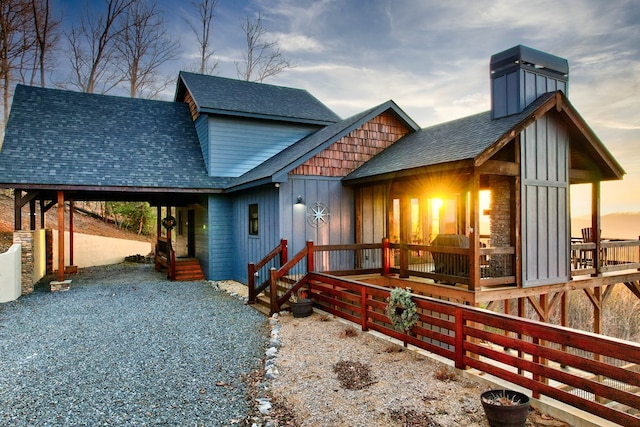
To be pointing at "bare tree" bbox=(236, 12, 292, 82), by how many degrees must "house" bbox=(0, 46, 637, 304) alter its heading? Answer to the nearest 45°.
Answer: approximately 135° to its right

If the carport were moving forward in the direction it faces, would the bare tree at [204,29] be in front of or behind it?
behind

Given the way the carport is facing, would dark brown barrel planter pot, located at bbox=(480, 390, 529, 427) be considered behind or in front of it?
in front

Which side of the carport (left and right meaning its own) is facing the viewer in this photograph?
front

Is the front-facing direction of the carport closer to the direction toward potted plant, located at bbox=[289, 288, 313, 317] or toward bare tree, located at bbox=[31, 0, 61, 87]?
the potted plant

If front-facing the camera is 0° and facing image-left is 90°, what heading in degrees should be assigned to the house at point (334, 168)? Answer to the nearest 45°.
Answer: approximately 45°

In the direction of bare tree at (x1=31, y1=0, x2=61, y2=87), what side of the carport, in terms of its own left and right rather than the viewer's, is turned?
back

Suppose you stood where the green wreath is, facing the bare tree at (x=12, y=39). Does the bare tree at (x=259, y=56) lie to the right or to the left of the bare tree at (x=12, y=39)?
right

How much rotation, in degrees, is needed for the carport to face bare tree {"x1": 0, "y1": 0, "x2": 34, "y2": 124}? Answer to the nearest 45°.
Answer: approximately 180°

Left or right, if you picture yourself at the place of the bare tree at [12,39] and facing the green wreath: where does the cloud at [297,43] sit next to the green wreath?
left

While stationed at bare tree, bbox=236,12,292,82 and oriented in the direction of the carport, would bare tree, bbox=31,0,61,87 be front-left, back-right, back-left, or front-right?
front-right

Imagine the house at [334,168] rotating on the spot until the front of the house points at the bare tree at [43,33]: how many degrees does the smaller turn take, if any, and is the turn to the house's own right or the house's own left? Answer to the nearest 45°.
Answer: approximately 90° to the house's own right

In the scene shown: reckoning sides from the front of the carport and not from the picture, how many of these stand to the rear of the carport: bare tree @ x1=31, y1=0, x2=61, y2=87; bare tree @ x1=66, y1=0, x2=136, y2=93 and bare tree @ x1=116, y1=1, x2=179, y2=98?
3

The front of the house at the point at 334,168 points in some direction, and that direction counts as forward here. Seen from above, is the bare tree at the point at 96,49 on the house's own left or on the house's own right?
on the house's own right

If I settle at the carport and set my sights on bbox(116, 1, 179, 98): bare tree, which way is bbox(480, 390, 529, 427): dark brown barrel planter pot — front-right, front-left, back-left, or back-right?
back-right

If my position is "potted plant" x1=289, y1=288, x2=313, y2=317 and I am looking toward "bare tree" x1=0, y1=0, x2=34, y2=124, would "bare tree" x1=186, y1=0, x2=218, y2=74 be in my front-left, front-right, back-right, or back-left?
front-right
